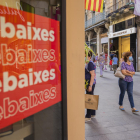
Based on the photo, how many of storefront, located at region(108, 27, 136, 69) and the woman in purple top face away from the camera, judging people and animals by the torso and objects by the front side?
0

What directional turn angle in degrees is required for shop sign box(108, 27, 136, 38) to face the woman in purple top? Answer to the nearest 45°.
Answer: approximately 45° to its left

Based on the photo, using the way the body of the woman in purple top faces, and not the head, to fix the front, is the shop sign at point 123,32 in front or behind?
behind

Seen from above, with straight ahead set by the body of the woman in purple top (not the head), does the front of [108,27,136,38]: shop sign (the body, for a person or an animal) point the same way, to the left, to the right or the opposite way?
to the right

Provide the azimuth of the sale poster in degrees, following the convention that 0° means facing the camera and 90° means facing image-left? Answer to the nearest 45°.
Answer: approximately 315°

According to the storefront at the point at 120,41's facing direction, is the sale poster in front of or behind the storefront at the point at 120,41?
in front

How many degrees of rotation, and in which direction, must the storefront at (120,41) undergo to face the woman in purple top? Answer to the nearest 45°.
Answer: approximately 45° to its left

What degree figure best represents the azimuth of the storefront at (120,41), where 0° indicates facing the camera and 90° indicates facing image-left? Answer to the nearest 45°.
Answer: approximately 45°

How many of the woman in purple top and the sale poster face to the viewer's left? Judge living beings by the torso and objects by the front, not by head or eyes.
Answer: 0

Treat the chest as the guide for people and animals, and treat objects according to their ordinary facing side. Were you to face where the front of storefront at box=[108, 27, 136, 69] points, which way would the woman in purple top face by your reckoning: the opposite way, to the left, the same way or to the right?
to the left
